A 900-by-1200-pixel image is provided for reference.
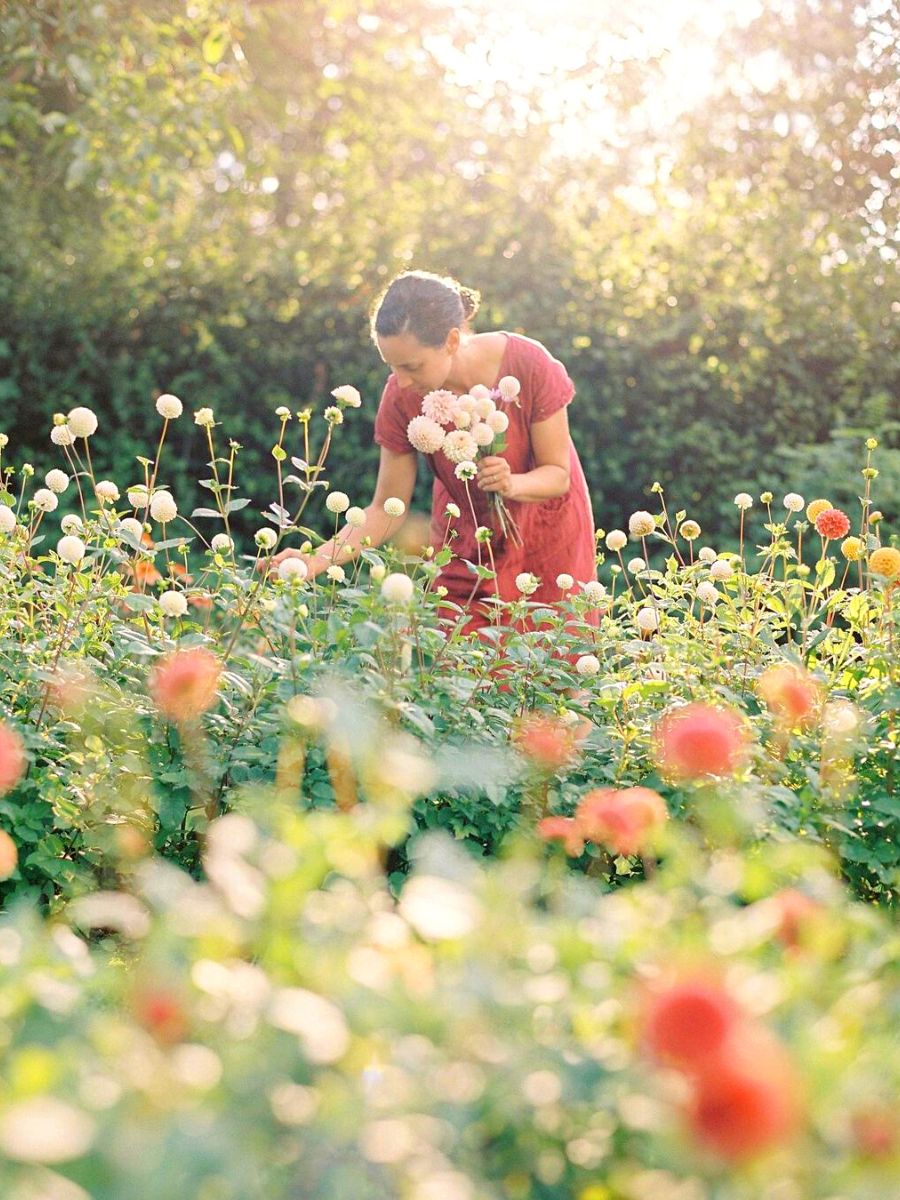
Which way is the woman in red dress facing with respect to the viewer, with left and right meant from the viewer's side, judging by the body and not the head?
facing the viewer and to the left of the viewer

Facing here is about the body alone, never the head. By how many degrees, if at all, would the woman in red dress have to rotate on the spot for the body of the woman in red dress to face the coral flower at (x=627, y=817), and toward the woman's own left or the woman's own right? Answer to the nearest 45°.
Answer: approximately 45° to the woman's own left

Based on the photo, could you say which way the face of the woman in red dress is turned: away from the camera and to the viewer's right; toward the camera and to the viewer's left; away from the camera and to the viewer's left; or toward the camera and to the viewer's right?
toward the camera and to the viewer's left

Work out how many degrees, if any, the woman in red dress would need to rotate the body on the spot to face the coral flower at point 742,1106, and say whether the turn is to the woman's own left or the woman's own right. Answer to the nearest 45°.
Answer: approximately 45° to the woman's own left

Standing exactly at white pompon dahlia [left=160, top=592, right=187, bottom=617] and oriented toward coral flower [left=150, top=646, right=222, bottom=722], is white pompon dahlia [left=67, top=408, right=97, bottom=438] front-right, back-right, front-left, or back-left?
back-right

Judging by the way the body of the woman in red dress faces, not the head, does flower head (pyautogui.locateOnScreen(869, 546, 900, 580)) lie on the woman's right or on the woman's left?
on the woman's left

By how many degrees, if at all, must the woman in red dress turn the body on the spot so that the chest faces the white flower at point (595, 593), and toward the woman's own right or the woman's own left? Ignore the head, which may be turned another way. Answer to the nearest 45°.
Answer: approximately 45° to the woman's own left

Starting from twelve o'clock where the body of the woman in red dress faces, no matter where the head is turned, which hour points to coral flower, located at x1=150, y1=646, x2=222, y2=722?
The coral flower is roughly at 11 o'clock from the woman in red dress.

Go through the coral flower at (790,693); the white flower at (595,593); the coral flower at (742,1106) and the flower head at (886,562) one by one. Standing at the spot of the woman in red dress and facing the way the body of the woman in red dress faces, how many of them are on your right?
0

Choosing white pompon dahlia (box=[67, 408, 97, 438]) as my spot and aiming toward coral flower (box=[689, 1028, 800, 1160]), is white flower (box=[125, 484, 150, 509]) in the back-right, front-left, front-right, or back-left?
front-left
